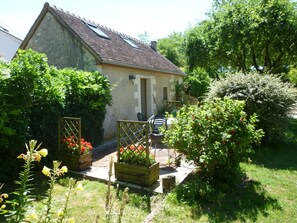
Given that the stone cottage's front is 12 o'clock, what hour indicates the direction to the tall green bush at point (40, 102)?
The tall green bush is roughly at 2 o'clock from the stone cottage.

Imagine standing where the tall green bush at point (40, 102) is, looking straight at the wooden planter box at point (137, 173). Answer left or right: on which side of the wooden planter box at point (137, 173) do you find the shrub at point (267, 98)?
left

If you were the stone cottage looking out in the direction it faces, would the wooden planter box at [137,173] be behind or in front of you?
in front

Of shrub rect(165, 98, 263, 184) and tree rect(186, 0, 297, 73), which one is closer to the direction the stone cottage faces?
the shrub

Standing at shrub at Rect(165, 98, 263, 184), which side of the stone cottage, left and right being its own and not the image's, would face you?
front

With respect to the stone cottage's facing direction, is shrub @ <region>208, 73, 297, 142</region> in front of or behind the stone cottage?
in front

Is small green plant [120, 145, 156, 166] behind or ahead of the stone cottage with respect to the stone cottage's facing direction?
ahead

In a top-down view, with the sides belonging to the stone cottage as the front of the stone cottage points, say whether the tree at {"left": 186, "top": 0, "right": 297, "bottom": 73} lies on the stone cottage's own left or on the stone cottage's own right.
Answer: on the stone cottage's own left
